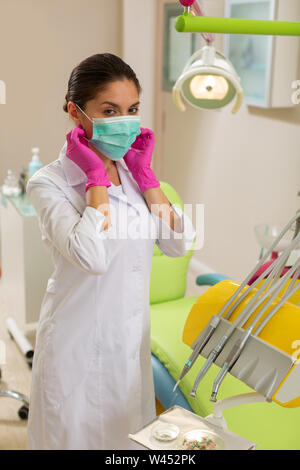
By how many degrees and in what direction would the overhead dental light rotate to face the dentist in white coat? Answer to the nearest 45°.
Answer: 0° — it already faces them

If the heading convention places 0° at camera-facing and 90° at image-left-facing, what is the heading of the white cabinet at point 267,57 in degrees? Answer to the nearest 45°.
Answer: approximately 45°

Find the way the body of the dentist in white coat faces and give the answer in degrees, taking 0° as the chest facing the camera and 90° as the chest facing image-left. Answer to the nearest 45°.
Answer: approximately 315°

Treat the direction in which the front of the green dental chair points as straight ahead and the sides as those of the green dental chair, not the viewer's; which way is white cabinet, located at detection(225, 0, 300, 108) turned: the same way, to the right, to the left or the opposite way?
to the right

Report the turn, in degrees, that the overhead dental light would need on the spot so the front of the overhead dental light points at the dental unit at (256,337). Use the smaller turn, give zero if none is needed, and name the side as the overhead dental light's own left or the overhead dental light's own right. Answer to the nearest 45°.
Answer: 0° — it already faces it

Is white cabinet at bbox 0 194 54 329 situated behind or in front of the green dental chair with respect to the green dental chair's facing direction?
behind

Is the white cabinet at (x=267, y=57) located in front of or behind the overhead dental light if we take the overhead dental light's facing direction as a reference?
behind
